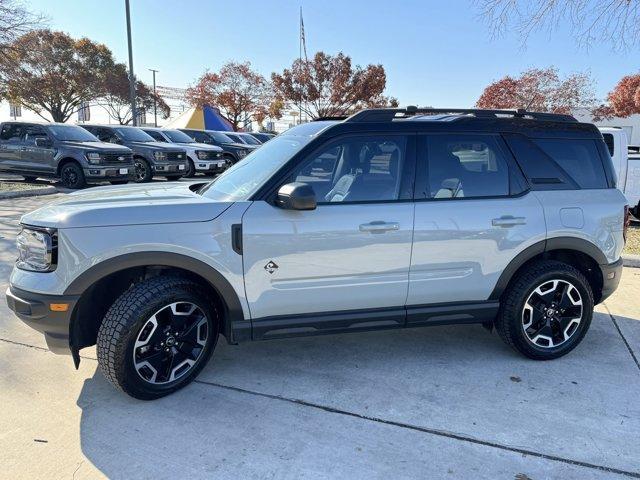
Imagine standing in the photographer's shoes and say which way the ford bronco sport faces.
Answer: facing to the left of the viewer

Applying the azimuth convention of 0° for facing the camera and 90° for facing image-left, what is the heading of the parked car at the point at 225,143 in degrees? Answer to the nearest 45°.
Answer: approximately 315°

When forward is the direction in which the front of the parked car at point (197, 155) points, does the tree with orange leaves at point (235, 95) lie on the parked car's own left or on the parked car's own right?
on the parked car's own left

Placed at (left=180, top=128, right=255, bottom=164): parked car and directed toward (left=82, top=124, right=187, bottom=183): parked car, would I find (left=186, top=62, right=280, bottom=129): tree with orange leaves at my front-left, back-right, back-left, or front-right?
back-right

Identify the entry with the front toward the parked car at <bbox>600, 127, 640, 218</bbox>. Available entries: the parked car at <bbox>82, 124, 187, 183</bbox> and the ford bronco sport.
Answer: the parked car at <bbox>82, 124, 187, 183</bbox>

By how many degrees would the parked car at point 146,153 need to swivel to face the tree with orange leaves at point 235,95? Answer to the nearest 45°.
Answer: approximately 135° to its left

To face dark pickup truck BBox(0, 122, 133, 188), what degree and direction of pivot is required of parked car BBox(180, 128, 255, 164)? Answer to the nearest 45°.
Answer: approximately 90° to its right

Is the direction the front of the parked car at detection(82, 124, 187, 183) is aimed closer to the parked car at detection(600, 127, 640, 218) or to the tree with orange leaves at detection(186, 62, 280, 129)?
the parked car

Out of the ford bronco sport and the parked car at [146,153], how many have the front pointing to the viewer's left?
1
